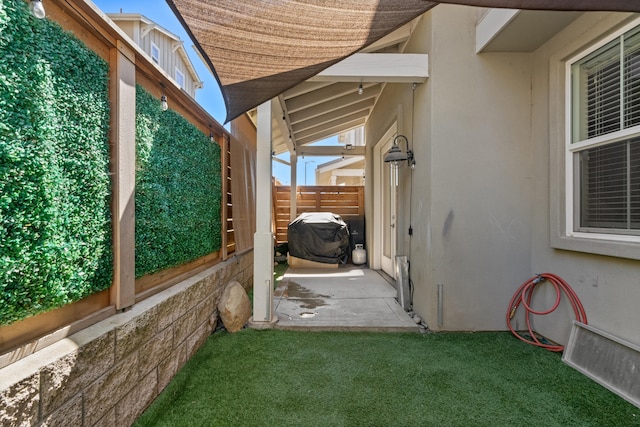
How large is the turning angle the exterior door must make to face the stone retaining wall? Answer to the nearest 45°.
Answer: approximately 90° to its left

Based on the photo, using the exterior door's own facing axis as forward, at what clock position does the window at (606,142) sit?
The window is roughly at 8 o'clock from the exterior door.

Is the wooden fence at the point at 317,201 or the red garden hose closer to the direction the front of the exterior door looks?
the wooden fence

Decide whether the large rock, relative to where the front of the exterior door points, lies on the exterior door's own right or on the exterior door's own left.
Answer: on the exterior door's own left

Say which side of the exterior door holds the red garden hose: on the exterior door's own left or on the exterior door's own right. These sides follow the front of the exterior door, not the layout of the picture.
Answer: on the exterior door's own left

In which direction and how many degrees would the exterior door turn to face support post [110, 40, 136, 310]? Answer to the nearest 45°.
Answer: approximately 90° to its left

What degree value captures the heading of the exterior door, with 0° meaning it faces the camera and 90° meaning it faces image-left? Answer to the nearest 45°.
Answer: approximately 90°

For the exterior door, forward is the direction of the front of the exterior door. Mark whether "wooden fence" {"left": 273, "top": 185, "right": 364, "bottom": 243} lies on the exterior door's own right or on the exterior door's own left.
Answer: on the exterior door's own right

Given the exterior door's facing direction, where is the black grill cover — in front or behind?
in front
